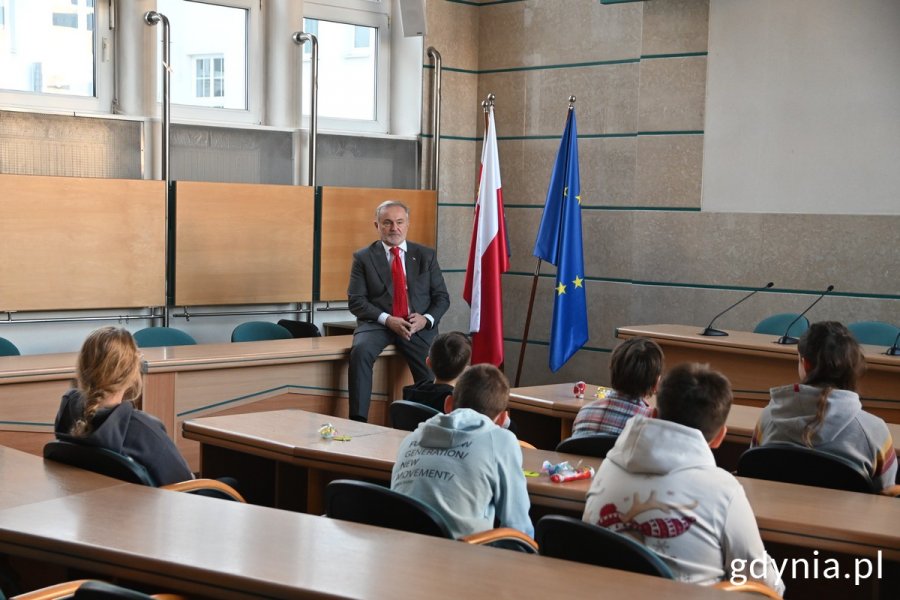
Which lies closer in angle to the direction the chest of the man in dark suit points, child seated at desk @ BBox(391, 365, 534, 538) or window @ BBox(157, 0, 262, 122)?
the child seated at desk

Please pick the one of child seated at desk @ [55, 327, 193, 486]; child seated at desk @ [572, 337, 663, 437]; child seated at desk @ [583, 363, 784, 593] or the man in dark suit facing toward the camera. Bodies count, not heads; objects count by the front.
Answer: the man in dark suit

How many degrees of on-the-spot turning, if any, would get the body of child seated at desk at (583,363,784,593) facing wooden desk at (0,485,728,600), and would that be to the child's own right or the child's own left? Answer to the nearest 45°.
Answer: approximately 180°

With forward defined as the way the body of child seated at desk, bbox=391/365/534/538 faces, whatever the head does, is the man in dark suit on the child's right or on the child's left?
on the child's left

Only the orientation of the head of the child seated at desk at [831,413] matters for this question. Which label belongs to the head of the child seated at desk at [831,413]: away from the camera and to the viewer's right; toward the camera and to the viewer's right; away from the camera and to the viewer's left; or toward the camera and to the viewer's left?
away from the camera and to the viewer's left

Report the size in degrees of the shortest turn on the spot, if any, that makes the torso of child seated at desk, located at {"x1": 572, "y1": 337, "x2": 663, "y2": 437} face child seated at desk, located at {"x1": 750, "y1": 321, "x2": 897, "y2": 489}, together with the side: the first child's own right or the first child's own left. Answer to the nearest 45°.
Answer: approximately 45° to the first child's own right

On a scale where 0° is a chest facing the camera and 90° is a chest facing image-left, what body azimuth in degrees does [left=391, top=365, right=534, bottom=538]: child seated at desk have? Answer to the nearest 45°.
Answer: approximately 225°

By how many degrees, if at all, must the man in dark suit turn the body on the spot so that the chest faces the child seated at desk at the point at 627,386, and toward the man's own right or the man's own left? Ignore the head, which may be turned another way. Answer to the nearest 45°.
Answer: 0° — they already face them

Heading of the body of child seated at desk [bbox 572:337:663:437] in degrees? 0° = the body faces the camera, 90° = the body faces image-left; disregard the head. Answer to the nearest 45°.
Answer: approximately 225°

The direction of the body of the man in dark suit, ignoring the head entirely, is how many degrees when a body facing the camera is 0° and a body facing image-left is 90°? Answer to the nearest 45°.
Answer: approximately 0°

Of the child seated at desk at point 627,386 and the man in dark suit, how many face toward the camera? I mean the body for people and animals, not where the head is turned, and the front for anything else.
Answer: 1

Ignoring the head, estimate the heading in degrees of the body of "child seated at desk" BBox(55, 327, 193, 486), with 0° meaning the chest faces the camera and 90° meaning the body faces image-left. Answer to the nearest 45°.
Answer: approximately 225°
